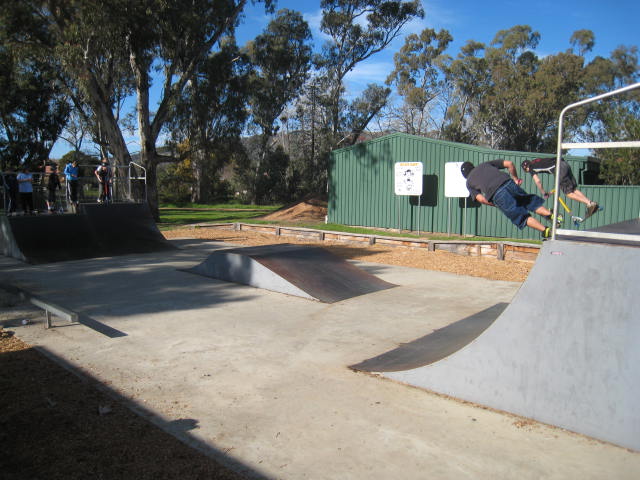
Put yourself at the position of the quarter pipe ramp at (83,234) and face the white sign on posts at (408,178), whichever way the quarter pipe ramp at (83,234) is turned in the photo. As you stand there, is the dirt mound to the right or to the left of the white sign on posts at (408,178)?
left

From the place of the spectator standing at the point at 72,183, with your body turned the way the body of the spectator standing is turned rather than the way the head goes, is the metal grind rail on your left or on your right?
on your right

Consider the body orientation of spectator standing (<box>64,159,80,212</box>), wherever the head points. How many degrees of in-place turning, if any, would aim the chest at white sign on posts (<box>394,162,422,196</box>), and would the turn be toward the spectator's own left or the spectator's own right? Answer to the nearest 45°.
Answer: approximately 45° to the spectator's own left

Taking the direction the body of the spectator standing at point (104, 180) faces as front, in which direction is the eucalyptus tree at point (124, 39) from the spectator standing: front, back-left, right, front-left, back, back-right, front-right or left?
back

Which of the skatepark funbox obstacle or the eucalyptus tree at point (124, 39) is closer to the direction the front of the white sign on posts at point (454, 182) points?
the skatepark funbox obstacle

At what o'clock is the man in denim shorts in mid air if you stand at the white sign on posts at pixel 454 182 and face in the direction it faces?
The man in denim shorts in mid air is roughly at 12 o'clock from the white sign on posts.

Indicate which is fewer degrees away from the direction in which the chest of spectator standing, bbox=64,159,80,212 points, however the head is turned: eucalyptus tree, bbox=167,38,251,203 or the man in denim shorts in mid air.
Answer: the man in denim shorts in mid air

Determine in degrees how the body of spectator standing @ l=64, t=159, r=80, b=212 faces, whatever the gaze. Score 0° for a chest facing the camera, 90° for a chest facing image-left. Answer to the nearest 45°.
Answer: approximately 315°

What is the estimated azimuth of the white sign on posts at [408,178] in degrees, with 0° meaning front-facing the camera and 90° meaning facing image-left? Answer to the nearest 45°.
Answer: approximately 0°

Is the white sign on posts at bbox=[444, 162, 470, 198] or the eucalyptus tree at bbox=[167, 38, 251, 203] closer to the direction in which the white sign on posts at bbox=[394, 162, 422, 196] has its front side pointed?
the white sign on posts at bbox=[444, 162, 470, 198]

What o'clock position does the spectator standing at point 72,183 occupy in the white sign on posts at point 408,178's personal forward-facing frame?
The spectator standing is roughly at 2 o'clock from the white sign on posts.
